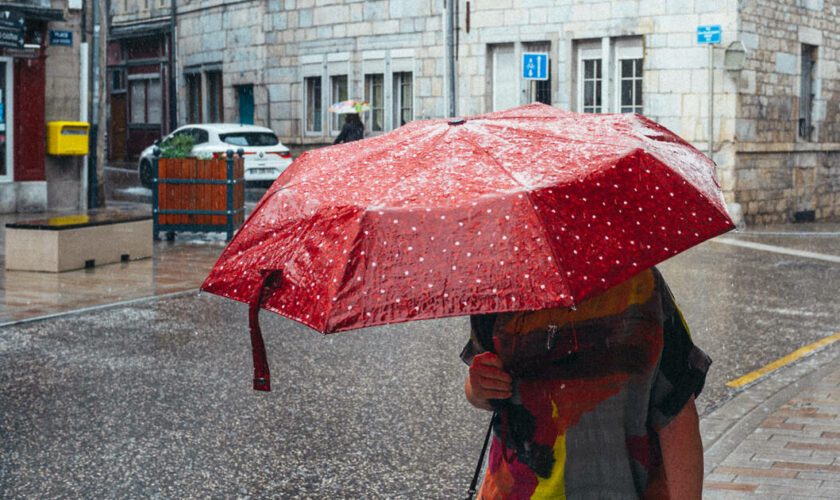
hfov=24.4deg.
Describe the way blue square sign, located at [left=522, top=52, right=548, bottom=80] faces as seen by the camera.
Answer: facing the viewer

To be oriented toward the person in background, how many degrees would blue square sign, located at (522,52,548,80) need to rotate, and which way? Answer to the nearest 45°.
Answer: approximately 90° to its right

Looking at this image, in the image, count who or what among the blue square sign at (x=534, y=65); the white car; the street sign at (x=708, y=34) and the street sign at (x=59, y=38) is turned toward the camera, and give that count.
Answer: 3

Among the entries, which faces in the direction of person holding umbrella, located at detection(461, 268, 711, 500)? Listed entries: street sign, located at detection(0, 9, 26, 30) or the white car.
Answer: the street sign

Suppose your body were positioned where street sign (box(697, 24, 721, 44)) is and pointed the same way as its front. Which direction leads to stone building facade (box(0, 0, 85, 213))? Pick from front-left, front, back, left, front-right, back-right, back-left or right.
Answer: right

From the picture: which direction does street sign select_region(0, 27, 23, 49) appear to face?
toward the camera

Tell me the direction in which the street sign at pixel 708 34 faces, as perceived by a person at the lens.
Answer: facing the viewer

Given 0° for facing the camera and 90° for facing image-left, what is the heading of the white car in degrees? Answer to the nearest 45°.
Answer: approximately 135°

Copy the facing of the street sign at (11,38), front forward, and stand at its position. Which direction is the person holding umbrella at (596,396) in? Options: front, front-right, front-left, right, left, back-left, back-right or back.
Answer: front
